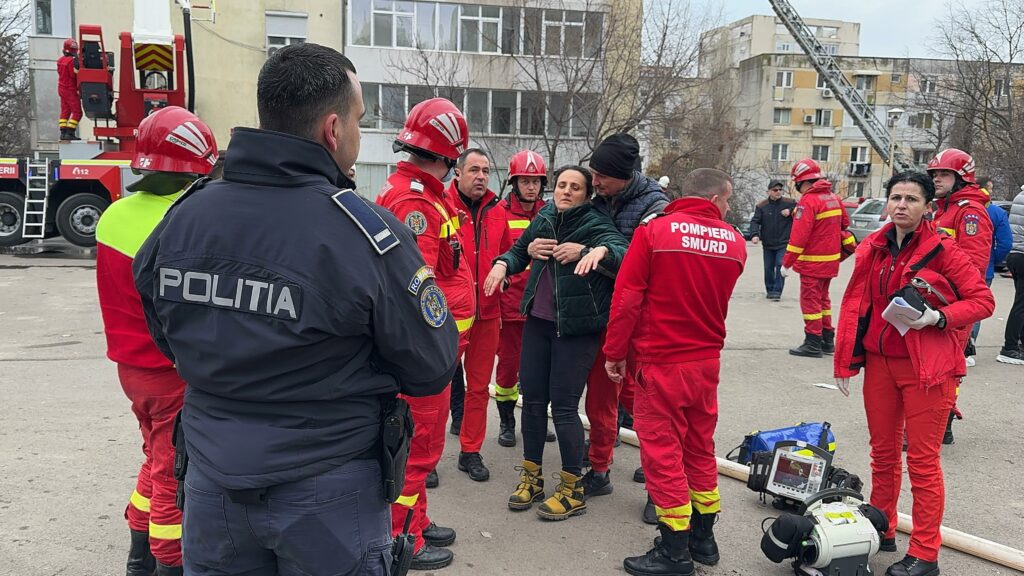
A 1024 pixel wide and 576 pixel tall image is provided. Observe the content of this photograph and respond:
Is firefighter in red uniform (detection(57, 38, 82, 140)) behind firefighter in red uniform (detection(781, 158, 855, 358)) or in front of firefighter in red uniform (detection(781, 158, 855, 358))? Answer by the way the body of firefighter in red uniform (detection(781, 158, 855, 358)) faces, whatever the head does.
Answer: in front

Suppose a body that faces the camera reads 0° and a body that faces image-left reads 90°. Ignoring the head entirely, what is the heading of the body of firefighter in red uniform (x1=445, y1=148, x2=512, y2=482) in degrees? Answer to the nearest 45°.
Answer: approximately 315°

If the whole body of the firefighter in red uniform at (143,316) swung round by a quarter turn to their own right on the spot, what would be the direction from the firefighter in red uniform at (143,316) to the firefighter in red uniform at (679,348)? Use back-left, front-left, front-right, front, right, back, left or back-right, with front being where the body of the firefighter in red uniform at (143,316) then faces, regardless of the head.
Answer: front-left

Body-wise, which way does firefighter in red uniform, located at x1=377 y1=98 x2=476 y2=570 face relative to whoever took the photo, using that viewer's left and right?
facing to the right of the viewer

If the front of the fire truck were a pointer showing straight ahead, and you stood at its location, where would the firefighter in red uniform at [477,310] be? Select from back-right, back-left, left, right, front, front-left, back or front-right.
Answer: left

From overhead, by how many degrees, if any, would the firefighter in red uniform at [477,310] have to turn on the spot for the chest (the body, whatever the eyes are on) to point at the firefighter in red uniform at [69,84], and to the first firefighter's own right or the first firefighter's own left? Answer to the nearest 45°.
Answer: approximately 180°

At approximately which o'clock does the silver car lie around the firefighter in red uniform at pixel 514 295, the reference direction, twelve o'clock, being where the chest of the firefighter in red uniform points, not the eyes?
The silver car is roughly at 7 o'clock from the firefighter in red uniform.

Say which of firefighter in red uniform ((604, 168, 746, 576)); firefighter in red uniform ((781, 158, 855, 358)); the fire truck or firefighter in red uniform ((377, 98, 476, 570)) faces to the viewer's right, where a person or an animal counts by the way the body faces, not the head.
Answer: firefighter in red uniform ((377, 98, 476, 570))

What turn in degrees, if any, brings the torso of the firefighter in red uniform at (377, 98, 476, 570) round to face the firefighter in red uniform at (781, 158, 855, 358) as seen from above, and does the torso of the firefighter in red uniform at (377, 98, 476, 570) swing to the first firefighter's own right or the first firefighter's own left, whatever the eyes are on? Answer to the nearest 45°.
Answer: approximately 45° to the first firefighter's own left

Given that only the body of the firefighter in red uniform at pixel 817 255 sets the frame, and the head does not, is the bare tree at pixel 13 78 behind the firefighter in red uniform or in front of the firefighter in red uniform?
in front

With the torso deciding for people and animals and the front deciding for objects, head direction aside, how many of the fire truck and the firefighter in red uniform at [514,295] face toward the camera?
1

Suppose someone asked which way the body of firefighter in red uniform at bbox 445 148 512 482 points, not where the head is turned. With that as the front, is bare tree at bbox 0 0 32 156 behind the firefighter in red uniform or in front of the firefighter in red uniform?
behind
